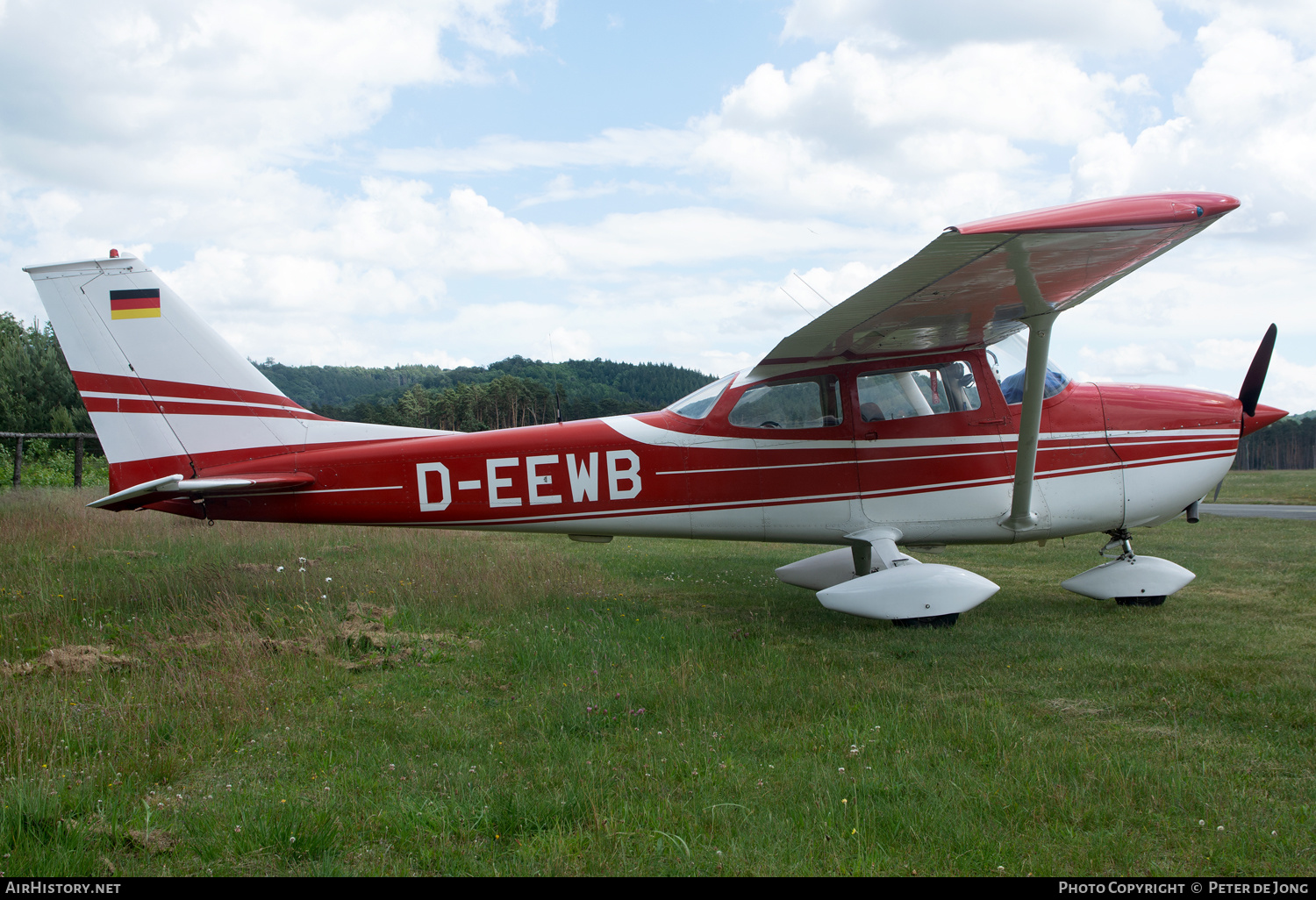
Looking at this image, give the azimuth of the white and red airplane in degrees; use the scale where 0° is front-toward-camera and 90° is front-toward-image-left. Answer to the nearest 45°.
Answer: approximately 270°
